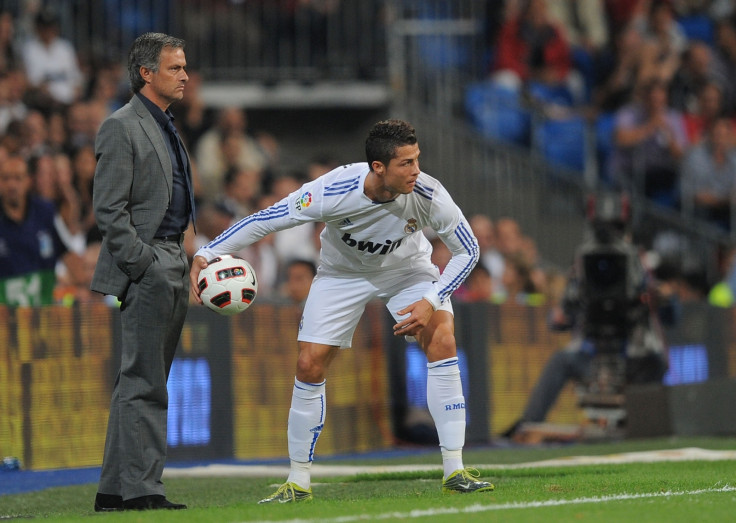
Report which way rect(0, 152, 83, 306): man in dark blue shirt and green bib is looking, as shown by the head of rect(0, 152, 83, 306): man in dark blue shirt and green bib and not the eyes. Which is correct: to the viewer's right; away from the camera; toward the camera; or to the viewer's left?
toward the camera

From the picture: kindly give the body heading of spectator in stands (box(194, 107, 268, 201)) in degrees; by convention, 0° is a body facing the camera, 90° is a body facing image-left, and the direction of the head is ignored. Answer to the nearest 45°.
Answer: approximately 0°

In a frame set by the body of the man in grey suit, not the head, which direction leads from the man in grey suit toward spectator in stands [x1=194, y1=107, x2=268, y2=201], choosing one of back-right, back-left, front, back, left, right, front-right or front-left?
left

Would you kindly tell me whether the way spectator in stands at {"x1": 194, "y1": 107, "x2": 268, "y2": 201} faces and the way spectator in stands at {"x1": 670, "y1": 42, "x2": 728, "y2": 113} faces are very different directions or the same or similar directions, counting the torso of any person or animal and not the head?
same or similar directions

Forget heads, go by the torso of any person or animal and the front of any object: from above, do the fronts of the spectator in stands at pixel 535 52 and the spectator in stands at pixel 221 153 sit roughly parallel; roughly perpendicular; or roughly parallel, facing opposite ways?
roughly parallel

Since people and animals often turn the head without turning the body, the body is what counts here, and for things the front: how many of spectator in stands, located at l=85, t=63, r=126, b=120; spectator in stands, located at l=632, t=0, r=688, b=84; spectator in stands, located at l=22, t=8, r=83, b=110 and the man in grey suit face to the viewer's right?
1

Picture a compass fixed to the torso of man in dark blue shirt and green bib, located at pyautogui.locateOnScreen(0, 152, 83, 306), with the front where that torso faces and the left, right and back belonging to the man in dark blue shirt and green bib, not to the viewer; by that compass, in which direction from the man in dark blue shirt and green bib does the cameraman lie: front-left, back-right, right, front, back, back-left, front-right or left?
left

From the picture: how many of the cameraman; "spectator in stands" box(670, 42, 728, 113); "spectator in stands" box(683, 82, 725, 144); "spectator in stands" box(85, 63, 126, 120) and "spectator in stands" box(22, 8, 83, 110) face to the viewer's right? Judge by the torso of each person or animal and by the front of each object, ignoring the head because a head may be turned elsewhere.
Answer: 0

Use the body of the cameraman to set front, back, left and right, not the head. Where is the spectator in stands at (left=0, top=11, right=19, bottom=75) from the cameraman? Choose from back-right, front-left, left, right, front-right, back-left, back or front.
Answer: right

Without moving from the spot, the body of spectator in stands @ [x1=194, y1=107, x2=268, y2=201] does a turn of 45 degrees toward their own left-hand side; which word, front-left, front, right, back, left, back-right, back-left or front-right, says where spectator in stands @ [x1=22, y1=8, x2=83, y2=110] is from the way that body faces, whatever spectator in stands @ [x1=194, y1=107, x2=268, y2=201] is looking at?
back-right

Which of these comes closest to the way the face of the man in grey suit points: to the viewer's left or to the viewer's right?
to the viewer's right

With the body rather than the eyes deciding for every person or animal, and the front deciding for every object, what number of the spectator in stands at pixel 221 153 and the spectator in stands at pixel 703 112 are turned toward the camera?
2

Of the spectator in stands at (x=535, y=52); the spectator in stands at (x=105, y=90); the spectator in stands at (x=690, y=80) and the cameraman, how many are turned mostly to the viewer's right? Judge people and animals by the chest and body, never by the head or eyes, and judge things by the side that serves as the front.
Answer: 0

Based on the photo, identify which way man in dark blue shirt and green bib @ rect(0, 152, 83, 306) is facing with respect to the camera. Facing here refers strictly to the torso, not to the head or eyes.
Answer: toward the camera

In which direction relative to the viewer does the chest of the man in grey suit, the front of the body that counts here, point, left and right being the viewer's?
facing to the right of the viewer

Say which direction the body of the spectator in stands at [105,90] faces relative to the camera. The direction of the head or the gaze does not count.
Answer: toward the camera

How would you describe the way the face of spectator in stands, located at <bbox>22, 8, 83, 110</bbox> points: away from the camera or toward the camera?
toward the camera

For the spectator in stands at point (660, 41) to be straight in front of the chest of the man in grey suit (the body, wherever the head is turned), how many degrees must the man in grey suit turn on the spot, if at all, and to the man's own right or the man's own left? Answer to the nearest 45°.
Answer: approximately 45° to the man's own left
